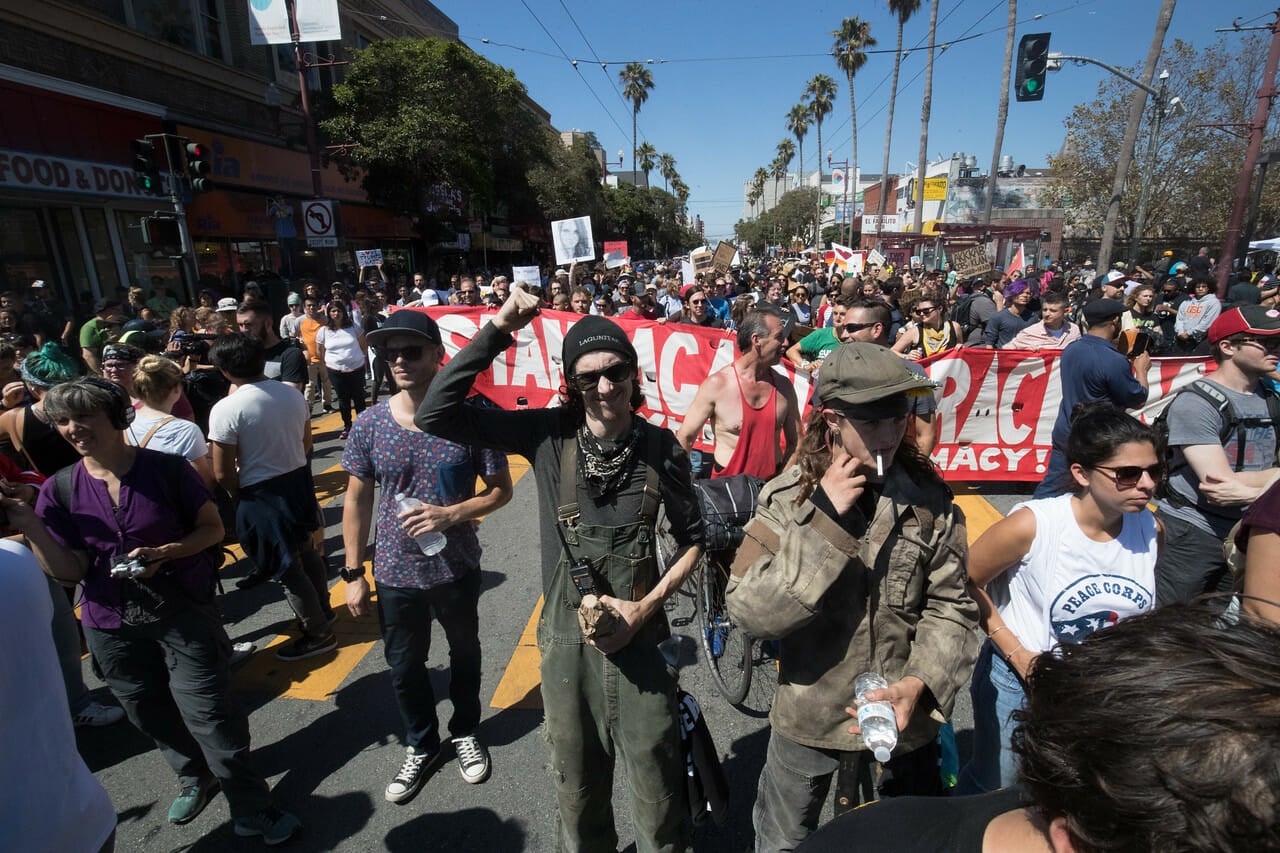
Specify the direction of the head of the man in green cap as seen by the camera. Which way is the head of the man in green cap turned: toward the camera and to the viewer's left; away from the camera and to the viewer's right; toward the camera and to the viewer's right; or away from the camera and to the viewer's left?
toward the camera and to the viewer's right

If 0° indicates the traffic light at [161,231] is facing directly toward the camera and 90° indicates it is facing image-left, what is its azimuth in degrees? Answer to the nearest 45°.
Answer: approximately 315°

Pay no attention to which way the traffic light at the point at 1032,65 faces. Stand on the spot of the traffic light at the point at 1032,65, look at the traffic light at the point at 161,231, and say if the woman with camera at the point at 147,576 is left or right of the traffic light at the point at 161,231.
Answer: left

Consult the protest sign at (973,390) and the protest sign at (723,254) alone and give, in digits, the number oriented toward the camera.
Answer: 2

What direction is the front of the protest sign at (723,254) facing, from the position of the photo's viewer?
facing the viewer

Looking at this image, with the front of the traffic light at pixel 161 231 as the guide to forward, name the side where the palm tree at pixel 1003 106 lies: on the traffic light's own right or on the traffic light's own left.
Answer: on the traffic light's own left

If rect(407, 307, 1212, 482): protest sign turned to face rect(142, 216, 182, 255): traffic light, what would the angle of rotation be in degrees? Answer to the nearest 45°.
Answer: approximately 90° to its right

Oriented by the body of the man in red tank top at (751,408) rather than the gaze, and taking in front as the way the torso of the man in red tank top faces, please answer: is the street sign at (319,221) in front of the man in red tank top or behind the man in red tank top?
behind

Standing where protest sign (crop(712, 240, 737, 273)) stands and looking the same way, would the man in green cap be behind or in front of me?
in front

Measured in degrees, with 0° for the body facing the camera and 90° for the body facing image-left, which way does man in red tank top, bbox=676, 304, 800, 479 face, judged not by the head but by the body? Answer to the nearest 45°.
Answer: approximately 315°

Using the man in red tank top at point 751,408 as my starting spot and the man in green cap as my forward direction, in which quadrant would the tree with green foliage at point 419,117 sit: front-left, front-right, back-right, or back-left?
back-right

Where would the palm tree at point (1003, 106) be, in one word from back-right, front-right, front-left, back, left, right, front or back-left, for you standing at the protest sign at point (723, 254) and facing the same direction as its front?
back-left

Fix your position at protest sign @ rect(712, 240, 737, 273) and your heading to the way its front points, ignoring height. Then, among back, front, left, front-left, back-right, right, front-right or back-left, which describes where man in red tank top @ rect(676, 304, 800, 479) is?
front
